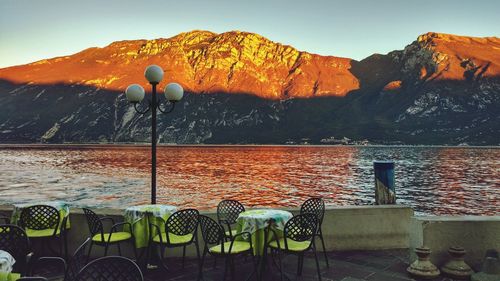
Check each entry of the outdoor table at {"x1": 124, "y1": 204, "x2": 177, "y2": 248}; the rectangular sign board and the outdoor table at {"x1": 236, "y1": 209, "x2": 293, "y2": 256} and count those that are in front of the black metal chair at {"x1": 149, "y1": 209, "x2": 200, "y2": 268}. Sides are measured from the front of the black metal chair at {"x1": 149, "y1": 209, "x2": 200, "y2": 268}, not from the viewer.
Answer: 1

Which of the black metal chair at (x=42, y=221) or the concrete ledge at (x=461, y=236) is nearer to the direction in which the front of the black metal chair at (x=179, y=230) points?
the black metal chair

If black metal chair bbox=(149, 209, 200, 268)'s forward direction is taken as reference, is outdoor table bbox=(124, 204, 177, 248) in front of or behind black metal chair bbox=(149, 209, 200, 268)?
in front

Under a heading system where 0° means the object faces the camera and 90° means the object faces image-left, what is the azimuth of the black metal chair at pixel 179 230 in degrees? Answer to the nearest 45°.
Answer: approximately 135°

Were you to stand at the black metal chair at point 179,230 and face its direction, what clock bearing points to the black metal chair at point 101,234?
the black metal chair at point 101,234 is roughly at 11 o'clock from the black metal chair at point 179,230.

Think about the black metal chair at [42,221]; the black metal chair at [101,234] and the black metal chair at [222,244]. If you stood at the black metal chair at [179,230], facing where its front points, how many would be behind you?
1

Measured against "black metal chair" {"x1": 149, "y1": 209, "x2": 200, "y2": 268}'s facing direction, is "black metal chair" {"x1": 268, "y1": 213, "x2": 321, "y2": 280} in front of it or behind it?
behind

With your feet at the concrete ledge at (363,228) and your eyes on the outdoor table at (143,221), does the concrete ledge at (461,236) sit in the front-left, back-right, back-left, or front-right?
back-left

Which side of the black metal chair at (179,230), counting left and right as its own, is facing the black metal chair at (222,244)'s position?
back

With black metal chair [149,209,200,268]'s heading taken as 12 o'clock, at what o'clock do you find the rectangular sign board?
The rectangular sign board is roughly at 4 o'clock from the black metal chair.

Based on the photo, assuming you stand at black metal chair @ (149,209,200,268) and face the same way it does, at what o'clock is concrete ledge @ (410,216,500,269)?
The concrete ledge is roughly at 5 o'clock from the black metal chair.

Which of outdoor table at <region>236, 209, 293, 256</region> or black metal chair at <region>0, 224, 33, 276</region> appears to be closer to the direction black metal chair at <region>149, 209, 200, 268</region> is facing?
the black metal chair
